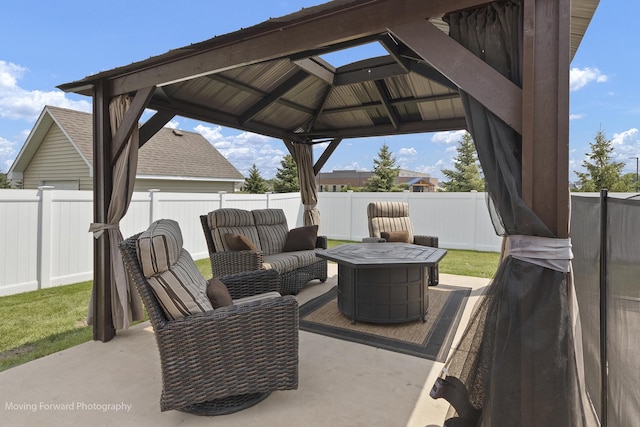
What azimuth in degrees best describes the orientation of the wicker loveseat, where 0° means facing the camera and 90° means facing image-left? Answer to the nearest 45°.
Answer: approximately 315°

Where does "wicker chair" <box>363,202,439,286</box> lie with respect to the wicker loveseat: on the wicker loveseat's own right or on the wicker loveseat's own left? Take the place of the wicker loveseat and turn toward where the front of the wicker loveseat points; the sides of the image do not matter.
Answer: on the wicker loveseat's own left

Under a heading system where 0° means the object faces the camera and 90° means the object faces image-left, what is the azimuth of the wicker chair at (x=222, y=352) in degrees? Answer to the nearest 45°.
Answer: approximately 270°

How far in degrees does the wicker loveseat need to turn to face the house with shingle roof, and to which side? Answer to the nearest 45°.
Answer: approximately 180°

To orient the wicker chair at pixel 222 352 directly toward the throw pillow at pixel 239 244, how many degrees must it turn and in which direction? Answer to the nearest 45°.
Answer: approximately 90° to its left

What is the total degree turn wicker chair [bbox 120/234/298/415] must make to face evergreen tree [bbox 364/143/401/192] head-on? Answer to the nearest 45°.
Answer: approximately 45° to its left

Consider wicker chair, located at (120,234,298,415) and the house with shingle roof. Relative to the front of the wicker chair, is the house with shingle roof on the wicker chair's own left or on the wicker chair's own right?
on the wicker chair's own left
